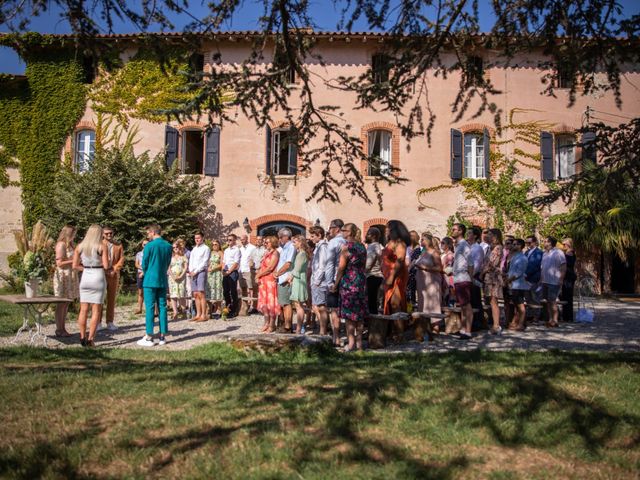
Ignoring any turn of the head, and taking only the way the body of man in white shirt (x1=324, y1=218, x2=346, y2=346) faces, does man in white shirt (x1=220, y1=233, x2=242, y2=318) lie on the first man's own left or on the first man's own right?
on the first man's own right

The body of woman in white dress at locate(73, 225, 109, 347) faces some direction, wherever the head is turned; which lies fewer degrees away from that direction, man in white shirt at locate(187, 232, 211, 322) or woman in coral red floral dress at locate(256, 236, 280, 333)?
the man in white shirt

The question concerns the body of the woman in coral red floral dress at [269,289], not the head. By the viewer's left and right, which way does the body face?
facing to the left of the viewer

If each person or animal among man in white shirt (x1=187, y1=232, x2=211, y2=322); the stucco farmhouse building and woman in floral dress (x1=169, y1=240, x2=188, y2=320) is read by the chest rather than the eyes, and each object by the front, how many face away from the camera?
0

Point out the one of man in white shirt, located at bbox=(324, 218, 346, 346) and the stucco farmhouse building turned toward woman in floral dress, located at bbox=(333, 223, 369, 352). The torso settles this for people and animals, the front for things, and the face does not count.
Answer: the stucco farmhouse building

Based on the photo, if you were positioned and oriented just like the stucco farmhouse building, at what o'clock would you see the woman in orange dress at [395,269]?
The woman in orange dress is roughly at 12 o'clock from the stucco farmhouse building.

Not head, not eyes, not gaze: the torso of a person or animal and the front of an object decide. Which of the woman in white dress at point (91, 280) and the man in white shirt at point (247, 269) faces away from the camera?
the woman in white dress

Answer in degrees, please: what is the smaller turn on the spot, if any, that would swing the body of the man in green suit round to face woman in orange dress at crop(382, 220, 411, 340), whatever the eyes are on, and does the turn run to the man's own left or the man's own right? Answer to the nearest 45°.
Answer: approximately 135° to the man's own right

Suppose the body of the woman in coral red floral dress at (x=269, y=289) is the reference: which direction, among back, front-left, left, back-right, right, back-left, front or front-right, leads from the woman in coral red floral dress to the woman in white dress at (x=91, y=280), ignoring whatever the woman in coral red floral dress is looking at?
front-left

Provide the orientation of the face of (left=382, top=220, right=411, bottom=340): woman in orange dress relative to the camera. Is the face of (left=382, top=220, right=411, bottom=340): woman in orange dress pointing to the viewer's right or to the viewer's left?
to the viewer's left

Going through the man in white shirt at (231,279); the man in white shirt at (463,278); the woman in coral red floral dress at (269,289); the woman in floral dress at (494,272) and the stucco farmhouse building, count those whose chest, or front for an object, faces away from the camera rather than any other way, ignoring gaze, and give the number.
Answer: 0

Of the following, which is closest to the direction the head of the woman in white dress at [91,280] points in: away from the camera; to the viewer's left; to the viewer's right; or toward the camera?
away from the camera

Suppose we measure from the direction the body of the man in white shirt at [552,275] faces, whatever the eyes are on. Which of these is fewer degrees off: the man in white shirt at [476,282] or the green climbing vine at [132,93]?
the man in white shirt

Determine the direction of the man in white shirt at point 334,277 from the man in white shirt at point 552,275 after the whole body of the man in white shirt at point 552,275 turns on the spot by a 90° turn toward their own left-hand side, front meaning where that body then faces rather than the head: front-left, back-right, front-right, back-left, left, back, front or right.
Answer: right

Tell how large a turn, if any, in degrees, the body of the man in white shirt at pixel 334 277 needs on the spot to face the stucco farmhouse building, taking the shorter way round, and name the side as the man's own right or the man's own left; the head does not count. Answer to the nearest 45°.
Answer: approximately 90° to the man's own right

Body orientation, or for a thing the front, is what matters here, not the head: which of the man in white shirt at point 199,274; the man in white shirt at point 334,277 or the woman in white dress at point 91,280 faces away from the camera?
the woman in white dress

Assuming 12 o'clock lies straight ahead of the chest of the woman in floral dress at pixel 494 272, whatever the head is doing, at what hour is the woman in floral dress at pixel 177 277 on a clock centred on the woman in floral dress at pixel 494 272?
the woman in floral dress at pixel 177 277 is roughly at 12 o'clock from the woman in floral dress at pixel 494 272.

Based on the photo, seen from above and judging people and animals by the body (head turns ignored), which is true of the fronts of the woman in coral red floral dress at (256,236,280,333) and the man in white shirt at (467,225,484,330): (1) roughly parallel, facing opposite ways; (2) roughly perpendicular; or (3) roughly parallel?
roughly parallel
